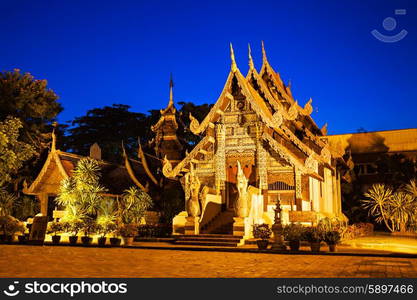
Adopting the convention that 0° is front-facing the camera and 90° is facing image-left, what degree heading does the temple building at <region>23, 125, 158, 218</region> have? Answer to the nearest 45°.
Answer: approximately 45°

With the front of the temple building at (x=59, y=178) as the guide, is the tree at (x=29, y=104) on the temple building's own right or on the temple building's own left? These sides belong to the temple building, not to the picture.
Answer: on the temple building's own right

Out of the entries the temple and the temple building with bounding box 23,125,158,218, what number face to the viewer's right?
0

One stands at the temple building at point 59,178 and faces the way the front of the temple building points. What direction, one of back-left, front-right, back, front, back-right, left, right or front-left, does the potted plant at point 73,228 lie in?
front-left

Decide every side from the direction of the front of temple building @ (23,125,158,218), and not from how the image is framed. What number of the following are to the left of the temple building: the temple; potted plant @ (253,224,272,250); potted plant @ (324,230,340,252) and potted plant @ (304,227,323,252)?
4

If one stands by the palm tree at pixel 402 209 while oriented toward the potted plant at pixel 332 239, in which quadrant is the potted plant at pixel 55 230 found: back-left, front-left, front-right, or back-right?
front-right

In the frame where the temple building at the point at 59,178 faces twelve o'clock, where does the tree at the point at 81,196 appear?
The tree is roughly at 10 o'clock from the temple building.

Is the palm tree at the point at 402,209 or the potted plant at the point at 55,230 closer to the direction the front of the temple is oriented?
the potted plant

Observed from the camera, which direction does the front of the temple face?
facing the viewer and to the left of the viewer

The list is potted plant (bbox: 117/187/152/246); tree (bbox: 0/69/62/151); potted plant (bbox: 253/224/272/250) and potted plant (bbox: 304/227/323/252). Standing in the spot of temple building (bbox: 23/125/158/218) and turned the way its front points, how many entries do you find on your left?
3

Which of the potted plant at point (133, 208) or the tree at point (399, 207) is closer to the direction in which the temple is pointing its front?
the potted plant

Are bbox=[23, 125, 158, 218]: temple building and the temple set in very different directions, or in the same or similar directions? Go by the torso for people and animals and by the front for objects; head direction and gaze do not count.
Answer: same or similar directions

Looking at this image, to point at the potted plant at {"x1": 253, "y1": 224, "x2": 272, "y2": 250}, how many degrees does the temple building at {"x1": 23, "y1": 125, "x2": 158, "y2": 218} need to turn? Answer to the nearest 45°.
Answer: approximately 90° to its left

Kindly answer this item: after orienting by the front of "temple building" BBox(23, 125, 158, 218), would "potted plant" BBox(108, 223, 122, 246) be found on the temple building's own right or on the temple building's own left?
on the temple building's own left

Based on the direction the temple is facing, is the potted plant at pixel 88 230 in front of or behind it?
in front

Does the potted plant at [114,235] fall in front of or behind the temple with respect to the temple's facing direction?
in front

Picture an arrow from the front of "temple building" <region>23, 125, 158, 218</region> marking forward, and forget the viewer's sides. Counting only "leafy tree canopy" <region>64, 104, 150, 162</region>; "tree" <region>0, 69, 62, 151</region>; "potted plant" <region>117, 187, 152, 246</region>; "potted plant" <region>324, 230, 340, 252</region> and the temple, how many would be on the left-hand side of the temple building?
3
